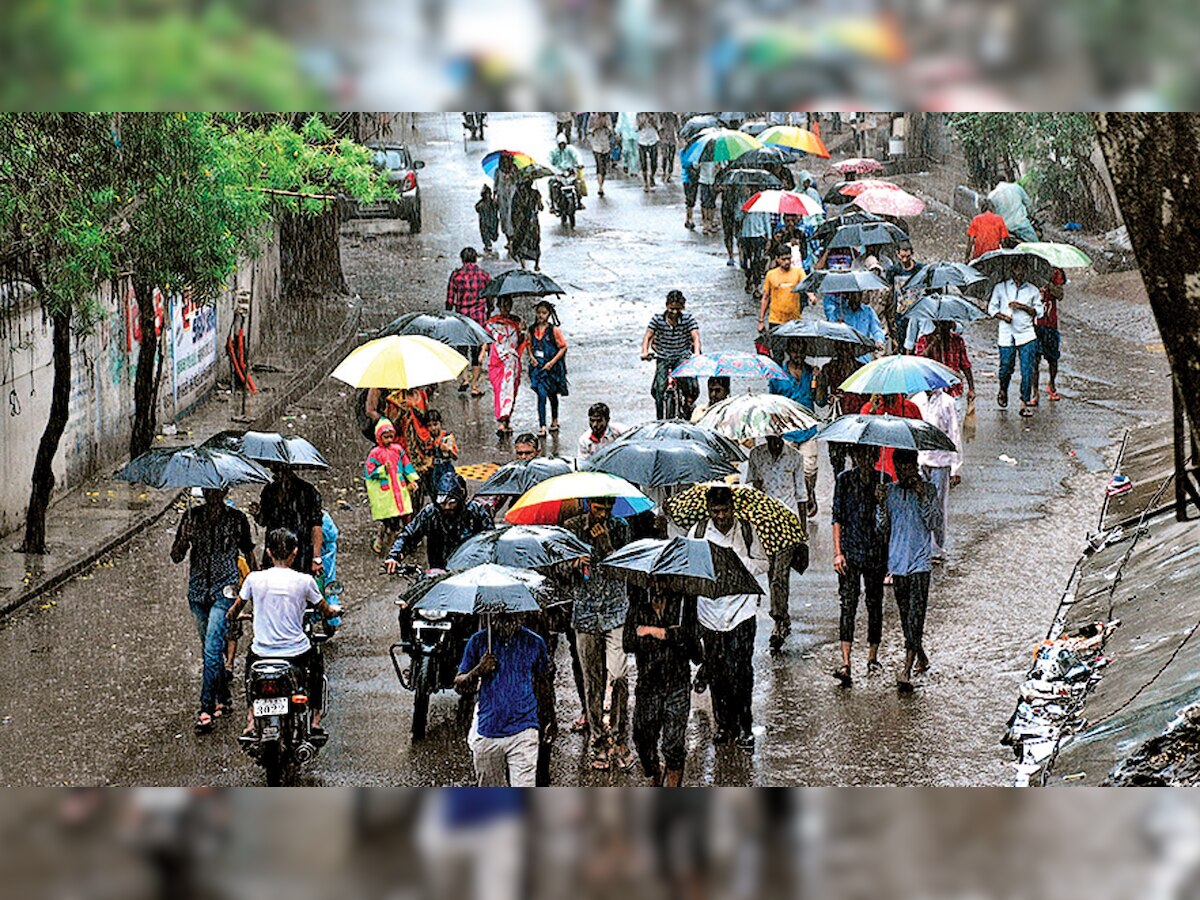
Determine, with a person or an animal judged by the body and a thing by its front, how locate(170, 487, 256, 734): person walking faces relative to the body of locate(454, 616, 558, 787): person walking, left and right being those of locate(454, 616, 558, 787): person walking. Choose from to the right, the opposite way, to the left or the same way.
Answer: the same way

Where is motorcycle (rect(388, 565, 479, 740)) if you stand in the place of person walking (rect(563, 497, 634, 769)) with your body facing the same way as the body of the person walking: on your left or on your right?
on your right

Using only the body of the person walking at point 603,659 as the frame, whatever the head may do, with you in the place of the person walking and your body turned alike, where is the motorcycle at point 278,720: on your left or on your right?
on your right

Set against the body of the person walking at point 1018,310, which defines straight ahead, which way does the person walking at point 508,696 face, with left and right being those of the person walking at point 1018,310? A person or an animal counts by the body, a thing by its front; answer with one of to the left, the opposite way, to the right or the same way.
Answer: the same way

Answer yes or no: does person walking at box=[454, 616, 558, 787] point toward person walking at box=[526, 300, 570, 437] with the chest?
no

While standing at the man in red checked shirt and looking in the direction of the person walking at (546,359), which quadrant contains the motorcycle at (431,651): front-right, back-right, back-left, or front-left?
front-right

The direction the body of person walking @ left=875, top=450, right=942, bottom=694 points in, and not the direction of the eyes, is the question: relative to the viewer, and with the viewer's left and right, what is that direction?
facing the viewer

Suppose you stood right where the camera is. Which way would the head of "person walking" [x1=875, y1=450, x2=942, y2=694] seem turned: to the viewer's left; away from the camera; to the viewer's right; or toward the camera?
toward the camera

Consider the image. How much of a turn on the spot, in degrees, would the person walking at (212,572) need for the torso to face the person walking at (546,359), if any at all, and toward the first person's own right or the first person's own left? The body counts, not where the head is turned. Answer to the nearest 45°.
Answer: approximately 135° to the first person's own left

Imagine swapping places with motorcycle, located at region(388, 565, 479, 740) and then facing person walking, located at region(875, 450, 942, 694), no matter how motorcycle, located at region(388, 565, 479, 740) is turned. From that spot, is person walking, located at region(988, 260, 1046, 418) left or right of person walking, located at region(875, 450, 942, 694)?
left

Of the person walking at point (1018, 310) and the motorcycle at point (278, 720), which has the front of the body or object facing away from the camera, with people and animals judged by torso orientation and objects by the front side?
the motorcycle

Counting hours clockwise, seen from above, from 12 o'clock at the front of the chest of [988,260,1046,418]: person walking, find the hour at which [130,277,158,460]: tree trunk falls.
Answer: The tree trunk is roughly at 2 o'clock from the person walking.

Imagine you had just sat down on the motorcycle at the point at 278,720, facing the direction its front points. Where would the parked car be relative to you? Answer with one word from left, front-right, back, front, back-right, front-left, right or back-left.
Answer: front

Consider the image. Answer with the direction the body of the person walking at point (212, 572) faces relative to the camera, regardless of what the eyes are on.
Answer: toward the camera

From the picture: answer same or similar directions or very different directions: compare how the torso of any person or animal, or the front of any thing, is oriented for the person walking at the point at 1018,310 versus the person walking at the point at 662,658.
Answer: same or similar directions

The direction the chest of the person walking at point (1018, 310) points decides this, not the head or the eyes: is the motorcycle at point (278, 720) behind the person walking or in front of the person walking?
in front

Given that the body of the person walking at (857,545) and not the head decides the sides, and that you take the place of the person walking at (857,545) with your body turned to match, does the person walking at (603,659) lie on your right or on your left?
on your right

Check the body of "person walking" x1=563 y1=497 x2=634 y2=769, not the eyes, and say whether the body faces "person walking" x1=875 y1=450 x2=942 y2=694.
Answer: no

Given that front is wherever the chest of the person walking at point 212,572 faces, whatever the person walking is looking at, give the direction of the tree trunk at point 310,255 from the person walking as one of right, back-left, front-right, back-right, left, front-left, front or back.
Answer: back

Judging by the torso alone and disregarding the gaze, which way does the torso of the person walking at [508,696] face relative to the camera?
toward the camera
